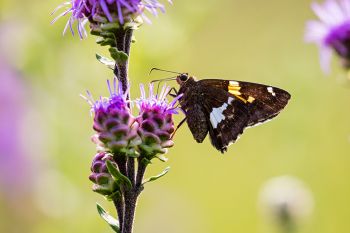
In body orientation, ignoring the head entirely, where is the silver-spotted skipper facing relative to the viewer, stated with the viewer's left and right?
facing to the left of the viewer

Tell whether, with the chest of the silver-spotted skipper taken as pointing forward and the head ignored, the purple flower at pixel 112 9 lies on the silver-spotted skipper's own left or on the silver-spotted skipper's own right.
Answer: on the silver-spotted skipper's own left

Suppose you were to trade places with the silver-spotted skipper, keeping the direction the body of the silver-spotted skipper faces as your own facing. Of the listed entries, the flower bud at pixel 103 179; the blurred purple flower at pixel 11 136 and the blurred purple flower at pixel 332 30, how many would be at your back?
1

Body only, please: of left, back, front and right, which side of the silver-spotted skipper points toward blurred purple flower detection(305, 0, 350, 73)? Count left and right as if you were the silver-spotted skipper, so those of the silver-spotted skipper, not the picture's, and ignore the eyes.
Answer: back
